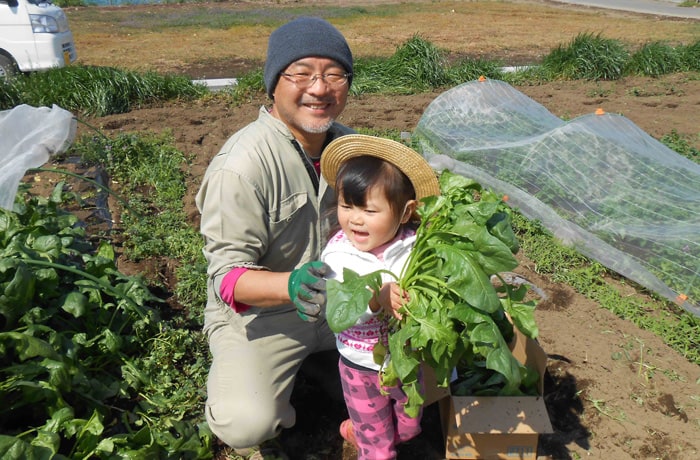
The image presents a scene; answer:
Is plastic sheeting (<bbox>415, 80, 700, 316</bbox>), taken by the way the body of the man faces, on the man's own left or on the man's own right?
on the man's own left

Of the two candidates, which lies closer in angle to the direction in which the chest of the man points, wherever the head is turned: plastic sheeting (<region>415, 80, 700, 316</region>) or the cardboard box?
the cardboard box

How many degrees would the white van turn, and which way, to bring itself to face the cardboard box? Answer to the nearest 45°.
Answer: approximately 45° to its right

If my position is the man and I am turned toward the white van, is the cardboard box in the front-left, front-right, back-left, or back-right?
back-right

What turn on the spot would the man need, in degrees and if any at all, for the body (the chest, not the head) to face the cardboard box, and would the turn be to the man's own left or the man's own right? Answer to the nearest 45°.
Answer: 0° — they already face it

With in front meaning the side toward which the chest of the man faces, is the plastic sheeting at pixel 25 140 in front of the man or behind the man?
behind

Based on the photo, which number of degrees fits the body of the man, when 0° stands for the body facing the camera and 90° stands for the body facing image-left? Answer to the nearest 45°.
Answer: approximately 315°

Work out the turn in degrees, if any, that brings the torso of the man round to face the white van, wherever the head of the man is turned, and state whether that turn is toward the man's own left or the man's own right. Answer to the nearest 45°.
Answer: approximately 180°

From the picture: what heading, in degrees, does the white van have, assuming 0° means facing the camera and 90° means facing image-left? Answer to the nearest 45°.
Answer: approximately 315°

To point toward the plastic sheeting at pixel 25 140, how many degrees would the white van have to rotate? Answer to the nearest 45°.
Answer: approximately 45° to its right
